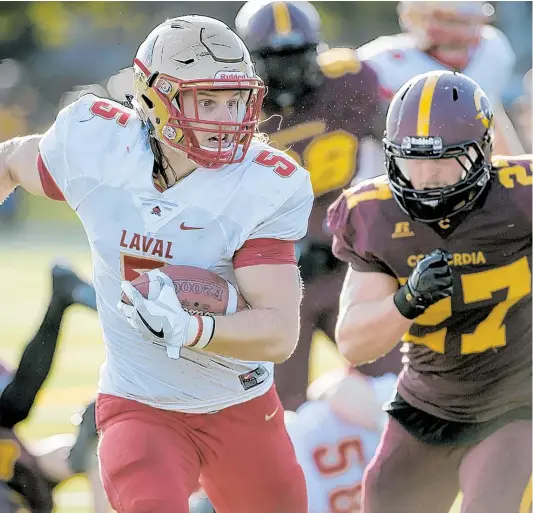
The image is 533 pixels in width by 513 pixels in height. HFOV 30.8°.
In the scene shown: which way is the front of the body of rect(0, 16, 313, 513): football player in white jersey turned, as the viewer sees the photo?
toward the camera
